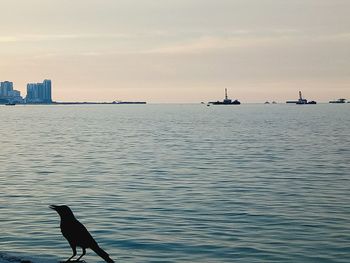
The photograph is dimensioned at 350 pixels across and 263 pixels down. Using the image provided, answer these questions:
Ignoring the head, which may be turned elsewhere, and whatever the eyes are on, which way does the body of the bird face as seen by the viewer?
to the viewer's left

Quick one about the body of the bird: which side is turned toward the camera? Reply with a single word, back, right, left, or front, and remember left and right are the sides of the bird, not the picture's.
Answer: left
